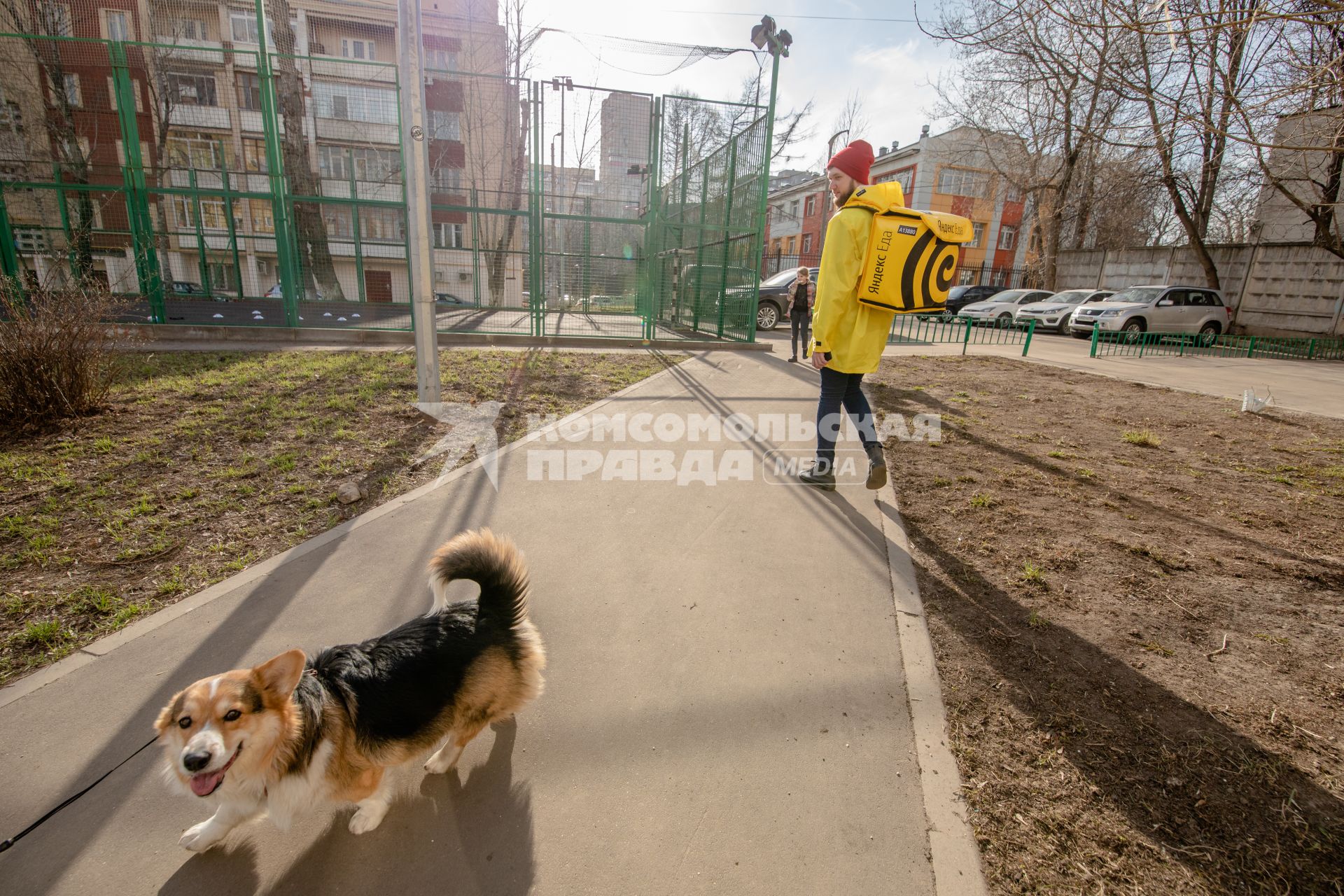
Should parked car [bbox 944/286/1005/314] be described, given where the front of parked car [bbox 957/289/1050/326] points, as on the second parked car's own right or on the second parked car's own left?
on the second parked car's own right

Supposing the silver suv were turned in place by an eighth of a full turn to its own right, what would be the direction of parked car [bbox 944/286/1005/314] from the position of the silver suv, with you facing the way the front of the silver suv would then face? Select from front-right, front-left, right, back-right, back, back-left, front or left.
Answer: front-right

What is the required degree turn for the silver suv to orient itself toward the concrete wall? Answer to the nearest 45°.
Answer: approximately 180°

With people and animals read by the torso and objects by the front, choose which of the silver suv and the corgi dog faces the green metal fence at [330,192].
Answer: the silver suv

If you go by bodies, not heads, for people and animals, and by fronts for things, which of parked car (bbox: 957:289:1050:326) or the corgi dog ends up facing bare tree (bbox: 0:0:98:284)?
the parked car

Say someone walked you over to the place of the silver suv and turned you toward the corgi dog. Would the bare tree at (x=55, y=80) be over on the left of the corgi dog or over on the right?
right

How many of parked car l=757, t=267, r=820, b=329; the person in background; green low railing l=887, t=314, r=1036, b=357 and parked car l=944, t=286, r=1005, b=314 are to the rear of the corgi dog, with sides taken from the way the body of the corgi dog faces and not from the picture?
4

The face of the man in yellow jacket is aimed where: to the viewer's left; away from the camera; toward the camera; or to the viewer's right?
to the viewer's left

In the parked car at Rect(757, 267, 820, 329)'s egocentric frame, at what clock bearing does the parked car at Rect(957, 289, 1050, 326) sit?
the parked car at Rect(957, 289, 1050, 326) is roughly at 6 o'clock from the parked car at Rect(757, 267, 820, 329).

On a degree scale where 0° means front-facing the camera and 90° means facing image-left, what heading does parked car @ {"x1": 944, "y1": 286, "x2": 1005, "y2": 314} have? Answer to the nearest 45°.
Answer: approximately 45°

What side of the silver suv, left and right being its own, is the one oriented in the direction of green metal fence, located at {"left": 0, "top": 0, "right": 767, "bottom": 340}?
front
